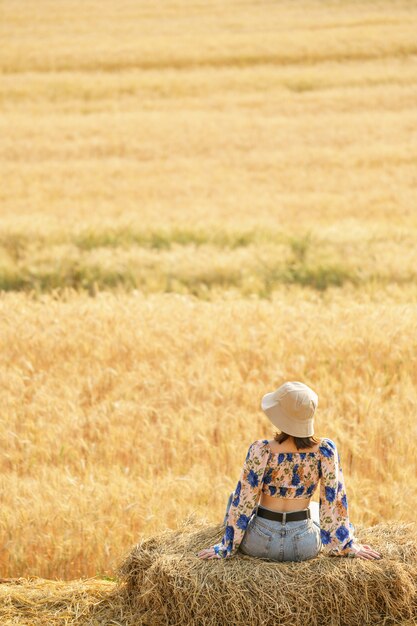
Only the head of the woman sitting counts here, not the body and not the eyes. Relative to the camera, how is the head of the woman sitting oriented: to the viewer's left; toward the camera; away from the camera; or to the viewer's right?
away from the camera

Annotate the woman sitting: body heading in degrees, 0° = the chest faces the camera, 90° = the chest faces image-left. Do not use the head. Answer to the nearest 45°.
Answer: approximately 180°
